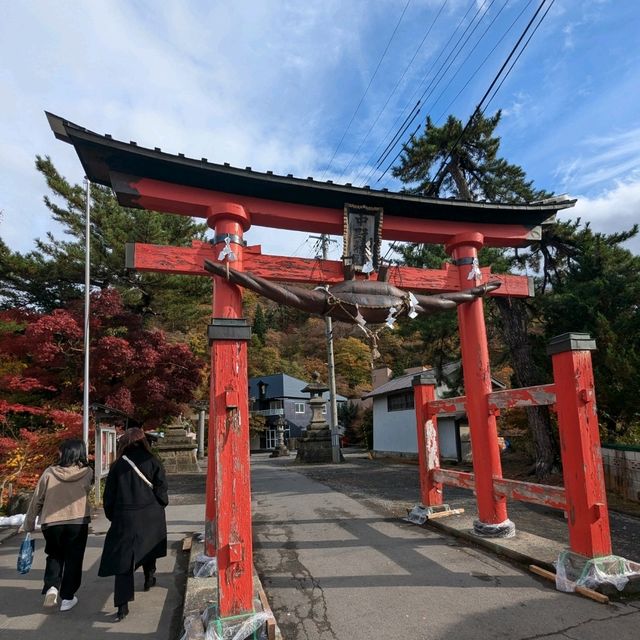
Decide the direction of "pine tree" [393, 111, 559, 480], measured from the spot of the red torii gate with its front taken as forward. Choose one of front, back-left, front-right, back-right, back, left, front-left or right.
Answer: left

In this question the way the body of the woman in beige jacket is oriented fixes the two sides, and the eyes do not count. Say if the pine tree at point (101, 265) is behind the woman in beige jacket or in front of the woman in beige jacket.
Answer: in front

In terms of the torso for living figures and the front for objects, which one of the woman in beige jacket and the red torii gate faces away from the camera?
the woman in beige jacket

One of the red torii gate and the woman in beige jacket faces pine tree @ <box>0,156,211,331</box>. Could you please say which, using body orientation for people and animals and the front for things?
the woman in beige jacket

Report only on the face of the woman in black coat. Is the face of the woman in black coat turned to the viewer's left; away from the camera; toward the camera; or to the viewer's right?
away from the camera

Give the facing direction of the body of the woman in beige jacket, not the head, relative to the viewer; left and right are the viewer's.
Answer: facing away from the viewer

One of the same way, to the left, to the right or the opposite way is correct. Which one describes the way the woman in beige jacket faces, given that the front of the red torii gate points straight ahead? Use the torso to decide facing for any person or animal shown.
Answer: the opposite way

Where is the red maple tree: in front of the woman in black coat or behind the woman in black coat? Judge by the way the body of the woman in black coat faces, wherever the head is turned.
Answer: in front

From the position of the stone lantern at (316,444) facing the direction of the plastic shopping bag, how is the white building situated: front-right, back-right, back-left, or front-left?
back-left

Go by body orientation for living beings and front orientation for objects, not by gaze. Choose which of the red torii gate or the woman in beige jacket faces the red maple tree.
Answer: the woman in beige jacket

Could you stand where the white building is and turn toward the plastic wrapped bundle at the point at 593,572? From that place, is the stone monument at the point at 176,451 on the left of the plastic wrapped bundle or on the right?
right

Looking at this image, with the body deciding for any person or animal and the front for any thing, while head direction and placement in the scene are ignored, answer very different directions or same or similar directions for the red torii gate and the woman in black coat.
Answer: very different directions

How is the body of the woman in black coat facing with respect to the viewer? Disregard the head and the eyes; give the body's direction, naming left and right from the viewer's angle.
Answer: facing away from the viewer

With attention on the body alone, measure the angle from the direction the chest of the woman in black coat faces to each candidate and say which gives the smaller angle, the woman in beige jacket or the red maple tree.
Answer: the red maple tree

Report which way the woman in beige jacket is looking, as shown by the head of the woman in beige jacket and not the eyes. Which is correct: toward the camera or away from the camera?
away from the camera

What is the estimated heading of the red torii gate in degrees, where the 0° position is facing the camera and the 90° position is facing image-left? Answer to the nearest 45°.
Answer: approximately 315°
